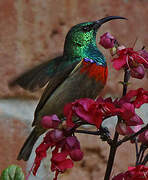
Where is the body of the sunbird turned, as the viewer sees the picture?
to the viewer's right
